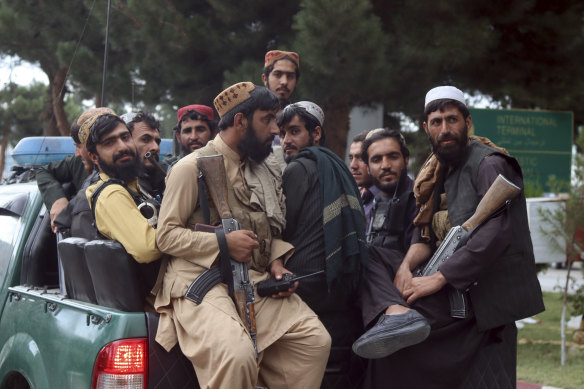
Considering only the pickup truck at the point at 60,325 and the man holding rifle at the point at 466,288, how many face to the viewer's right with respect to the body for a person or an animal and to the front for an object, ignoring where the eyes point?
0

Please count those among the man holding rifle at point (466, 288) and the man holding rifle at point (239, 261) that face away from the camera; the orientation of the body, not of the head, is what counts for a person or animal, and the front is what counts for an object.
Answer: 0

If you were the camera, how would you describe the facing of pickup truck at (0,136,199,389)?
facing away from the viewer and to the left of the viewer

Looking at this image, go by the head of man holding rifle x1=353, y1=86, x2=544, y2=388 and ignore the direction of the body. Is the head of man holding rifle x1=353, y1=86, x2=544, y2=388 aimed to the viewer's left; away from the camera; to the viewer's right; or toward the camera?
toward the camera

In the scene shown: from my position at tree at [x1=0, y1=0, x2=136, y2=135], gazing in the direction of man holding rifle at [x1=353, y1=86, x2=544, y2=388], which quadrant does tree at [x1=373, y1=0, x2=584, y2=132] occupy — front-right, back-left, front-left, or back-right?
front-left

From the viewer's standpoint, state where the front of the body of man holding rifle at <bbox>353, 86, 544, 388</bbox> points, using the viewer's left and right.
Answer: facing the viewer and to the left of the viewer

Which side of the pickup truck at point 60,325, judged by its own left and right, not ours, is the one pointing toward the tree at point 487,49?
right

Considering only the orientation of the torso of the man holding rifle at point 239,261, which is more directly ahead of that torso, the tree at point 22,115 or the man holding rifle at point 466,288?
the man holding rifle

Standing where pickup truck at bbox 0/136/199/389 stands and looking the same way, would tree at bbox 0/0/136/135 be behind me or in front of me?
in front

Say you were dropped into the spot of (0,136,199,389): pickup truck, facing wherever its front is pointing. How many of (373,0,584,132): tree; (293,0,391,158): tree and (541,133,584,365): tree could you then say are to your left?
0

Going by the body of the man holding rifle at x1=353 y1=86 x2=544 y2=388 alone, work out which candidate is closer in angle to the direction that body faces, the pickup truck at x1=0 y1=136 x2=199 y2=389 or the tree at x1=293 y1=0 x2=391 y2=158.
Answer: the pickup truck

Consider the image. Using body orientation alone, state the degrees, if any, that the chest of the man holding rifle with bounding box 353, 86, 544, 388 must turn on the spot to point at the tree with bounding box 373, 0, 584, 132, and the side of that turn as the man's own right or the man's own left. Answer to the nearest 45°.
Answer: approximately 135° to the man's own right

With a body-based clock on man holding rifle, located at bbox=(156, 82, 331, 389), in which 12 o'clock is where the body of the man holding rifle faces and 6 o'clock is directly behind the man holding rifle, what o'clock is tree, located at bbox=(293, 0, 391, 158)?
The tree is roughly at 8 o'clock from the man holding rifle.

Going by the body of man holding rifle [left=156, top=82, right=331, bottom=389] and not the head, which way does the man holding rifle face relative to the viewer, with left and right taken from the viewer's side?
facing the viewer and to the right of the viewer

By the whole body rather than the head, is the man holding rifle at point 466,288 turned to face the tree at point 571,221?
no
